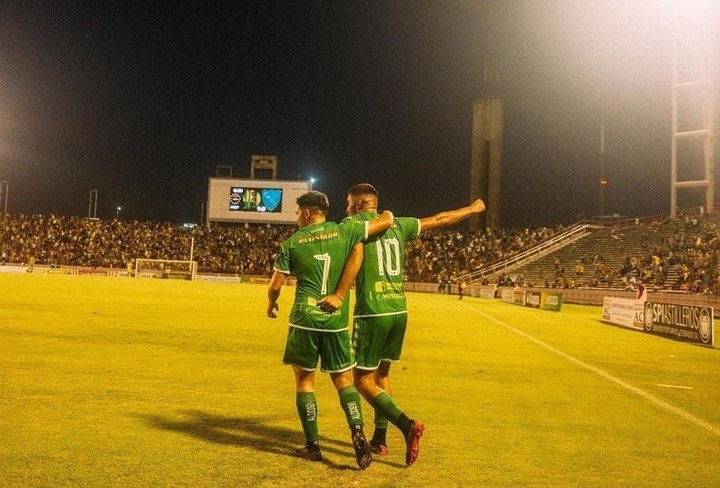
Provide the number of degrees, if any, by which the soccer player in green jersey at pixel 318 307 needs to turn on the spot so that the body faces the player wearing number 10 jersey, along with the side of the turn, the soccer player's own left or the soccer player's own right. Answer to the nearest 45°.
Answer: approximately 45° to the soccer player's own right

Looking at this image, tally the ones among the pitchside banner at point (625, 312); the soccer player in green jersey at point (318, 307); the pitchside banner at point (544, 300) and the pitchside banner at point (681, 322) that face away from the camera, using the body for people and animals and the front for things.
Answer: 1

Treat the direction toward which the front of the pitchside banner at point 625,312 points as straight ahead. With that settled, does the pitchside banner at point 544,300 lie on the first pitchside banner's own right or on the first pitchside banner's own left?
on the first pitchside banner's own right

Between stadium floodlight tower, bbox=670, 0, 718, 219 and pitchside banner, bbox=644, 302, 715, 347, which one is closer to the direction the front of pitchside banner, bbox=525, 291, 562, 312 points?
the pitchside banner

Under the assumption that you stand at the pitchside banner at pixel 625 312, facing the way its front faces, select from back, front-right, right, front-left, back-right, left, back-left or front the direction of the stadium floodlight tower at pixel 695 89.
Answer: back-right

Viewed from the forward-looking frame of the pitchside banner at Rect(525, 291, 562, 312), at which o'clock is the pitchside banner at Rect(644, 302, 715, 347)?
the pitchside banner at Rect(644, 302, 715, 347) is roughly at 10 o'clock from the pitchside banner at Rect(525, 291, 562, 312).

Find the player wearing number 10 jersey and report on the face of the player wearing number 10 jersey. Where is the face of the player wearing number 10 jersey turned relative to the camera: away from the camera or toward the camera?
away from the camera

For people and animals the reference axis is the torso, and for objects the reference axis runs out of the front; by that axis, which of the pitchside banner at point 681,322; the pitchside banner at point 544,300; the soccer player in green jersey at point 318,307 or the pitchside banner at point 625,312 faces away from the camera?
the soccer player in green jersey

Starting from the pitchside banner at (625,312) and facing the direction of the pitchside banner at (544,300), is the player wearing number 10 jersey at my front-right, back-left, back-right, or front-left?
back-left

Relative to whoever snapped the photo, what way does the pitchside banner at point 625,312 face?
facing the viewer and to the left of the viewer

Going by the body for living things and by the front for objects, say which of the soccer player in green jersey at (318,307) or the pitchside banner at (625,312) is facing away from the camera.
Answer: the soccer player in green jersey

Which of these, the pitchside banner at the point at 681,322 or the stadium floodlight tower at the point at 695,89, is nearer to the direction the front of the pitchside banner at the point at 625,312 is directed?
the pitchside banner

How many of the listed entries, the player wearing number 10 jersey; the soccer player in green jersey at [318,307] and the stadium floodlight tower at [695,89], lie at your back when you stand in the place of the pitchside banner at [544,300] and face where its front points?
1

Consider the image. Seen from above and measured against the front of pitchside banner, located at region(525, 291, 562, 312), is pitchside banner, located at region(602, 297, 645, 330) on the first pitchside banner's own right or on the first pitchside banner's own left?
on the first pitchside banner's own left

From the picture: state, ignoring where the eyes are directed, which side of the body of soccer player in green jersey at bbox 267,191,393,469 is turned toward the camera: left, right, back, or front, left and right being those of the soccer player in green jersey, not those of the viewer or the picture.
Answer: back

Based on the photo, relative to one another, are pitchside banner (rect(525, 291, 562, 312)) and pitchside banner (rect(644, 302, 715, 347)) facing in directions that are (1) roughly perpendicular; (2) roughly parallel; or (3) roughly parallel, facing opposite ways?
roughly parallel

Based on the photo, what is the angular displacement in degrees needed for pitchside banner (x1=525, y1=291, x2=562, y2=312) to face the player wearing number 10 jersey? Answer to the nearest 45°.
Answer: approximately 45° to its left

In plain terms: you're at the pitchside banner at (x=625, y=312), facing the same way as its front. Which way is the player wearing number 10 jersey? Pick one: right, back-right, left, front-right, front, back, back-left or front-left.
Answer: front-left

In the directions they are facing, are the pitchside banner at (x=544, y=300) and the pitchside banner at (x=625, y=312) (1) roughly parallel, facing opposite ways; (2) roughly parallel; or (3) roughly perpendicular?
roughly parallel
